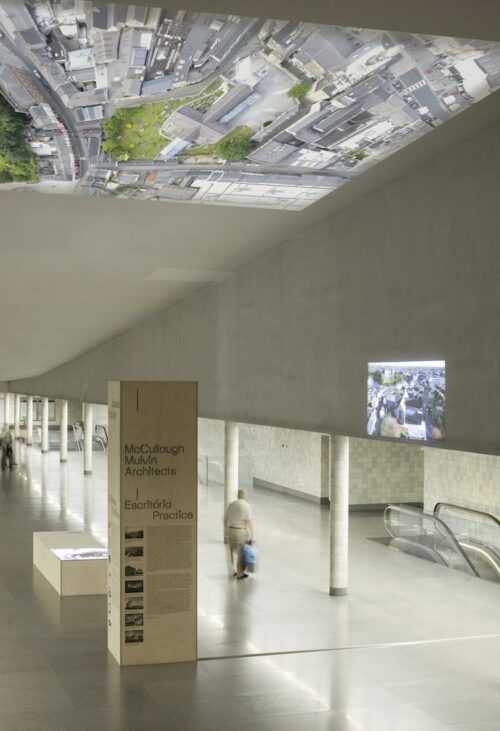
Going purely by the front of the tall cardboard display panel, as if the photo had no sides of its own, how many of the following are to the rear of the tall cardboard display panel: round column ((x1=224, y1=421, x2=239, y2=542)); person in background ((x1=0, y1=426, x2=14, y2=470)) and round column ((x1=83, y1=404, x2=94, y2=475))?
3

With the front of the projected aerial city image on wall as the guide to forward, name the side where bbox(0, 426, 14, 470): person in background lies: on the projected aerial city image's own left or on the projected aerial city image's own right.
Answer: on the projected aerial city image's own right

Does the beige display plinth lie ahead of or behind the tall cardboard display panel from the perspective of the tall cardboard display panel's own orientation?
behind

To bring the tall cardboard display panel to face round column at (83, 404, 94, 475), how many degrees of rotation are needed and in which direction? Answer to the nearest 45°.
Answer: approximately 180°

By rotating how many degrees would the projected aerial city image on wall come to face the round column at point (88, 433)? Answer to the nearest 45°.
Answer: approximately 90° to its right

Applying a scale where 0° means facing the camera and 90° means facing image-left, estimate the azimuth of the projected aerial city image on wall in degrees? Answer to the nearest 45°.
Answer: approximately 45°

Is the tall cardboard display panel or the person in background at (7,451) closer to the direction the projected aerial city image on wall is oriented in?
the tall cardboard display panel

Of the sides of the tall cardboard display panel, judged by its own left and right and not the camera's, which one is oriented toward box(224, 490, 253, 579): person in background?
back

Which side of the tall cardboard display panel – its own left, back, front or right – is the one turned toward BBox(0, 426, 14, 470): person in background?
back

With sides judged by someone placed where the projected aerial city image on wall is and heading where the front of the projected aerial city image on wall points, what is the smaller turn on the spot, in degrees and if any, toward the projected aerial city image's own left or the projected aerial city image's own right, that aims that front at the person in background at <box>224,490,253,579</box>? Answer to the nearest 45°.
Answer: approximately 90° to the projected aerial city image's own right

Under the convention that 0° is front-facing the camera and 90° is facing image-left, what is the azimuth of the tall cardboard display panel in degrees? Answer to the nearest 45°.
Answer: approximately 0°

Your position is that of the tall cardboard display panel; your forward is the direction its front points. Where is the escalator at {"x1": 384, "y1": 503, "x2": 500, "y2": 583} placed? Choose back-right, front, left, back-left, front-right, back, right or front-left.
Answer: back-left
